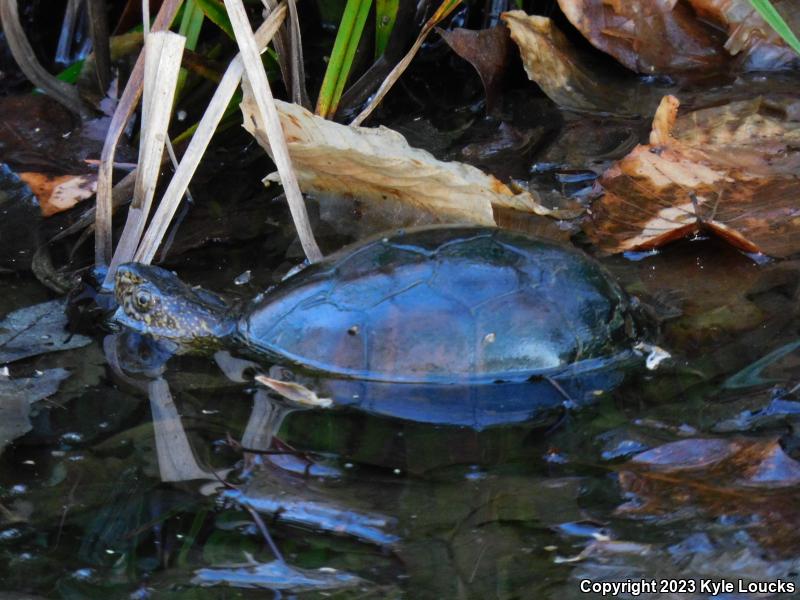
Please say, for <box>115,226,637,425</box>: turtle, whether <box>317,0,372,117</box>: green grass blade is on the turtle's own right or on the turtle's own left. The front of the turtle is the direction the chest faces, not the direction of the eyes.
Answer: on the turtle's own right

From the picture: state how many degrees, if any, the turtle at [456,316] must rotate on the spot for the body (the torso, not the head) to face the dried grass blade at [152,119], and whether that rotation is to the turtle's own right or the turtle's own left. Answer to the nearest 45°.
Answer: approximately 45° to the turtle's own right

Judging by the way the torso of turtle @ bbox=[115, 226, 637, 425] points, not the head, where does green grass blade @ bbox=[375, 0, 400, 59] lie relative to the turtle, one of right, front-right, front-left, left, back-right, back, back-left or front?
right

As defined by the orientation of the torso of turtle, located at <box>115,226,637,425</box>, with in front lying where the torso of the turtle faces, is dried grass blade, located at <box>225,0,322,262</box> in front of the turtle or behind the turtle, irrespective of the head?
in front

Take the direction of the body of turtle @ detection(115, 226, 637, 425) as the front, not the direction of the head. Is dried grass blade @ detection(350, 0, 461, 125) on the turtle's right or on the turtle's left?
on the turtle's right

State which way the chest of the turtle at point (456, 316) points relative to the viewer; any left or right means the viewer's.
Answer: facing to the left of the viewer

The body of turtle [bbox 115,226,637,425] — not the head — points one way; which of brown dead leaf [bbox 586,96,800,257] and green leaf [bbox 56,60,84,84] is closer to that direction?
the green leaf

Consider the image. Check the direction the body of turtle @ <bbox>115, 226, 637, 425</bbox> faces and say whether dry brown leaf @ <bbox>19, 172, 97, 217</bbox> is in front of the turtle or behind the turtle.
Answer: in front
